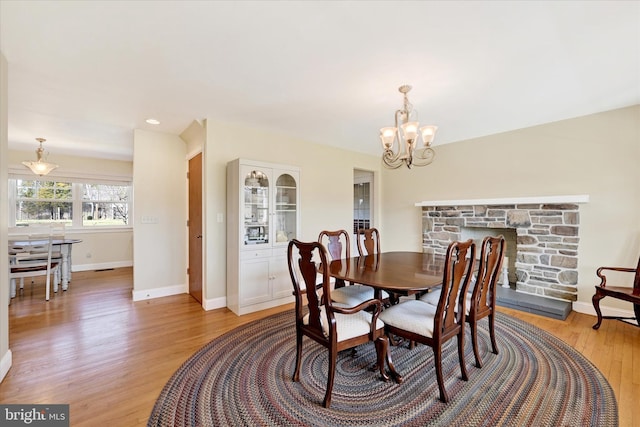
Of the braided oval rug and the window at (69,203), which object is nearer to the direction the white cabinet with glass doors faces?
the braided oval rug

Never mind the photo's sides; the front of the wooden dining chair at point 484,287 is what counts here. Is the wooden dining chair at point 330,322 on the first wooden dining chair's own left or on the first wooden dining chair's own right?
on the first wooden dining chair's own left

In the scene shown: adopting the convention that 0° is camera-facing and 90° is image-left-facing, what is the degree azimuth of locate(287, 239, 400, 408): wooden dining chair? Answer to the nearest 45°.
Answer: approximately 225°

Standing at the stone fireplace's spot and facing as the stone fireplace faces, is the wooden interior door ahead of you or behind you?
ahead

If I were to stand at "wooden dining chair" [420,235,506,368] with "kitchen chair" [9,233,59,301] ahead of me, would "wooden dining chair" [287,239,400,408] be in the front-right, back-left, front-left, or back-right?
front-left

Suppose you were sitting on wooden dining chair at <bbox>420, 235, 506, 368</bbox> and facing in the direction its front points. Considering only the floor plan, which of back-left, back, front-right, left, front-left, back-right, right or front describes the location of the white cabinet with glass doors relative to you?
front-left

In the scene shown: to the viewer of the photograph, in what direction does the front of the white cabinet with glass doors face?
facing the viewer and to the right of the viewer

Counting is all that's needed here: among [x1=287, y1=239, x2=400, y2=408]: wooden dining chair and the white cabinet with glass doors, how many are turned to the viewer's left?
0

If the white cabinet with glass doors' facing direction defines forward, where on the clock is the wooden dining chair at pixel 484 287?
The wooden dining chair is roughly at 12 o'clock from the white cabinet with glass doors.

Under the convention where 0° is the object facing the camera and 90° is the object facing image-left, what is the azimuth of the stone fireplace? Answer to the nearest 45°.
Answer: approximately 45°

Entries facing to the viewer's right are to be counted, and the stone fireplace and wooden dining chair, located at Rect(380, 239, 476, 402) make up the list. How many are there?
0

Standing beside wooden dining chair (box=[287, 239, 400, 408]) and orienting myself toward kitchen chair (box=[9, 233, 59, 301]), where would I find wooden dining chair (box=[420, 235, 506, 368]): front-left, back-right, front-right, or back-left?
back-right

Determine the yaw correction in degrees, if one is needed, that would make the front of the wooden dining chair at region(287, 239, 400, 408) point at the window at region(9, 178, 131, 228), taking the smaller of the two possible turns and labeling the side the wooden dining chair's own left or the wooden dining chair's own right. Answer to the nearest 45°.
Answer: approximately 90° to the wooden dining chair's own left

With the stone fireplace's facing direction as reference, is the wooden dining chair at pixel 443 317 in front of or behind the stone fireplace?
in front

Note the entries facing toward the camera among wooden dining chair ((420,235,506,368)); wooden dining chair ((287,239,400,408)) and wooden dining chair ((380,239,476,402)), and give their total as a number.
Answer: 0

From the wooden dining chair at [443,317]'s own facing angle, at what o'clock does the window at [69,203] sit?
The window is roughly at 11 o'clock from the wooden dining chair.

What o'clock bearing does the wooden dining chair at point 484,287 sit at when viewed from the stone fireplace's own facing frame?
The wooden dining chair is roughly at 11 o'clock from the stone fireplace.

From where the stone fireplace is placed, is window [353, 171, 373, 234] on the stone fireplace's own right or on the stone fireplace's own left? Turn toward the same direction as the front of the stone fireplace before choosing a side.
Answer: on the stone fireplace's own right

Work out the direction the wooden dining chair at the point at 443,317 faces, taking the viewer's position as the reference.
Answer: facing away from the viewer and to the left of the viewer

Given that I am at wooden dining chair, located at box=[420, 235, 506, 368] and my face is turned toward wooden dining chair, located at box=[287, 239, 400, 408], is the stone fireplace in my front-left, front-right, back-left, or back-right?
back-right

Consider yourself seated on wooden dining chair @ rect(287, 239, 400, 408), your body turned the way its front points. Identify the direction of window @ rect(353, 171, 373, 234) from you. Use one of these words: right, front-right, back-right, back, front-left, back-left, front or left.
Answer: front-left

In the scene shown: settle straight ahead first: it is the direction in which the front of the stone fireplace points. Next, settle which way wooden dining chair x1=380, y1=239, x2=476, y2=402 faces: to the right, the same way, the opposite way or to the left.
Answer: to the right

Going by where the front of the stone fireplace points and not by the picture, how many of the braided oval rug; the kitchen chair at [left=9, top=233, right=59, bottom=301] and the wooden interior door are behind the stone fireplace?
0

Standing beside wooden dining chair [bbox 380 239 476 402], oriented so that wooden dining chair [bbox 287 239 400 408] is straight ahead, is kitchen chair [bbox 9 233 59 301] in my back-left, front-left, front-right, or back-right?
front-right
